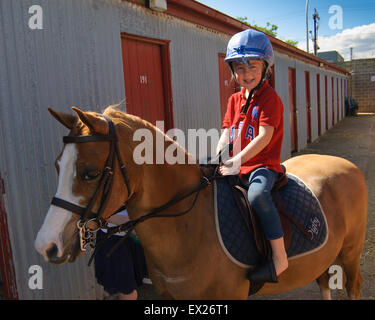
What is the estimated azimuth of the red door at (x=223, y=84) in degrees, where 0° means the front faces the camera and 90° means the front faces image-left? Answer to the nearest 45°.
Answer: approximately 315°

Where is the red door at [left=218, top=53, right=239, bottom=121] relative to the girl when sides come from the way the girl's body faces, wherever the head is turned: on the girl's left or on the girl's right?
on the girl's right

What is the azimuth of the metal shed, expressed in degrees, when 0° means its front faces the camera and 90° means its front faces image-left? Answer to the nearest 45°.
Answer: approximately 315°

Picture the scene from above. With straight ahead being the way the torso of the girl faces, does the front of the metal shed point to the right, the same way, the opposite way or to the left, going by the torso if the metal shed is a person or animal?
to the left
